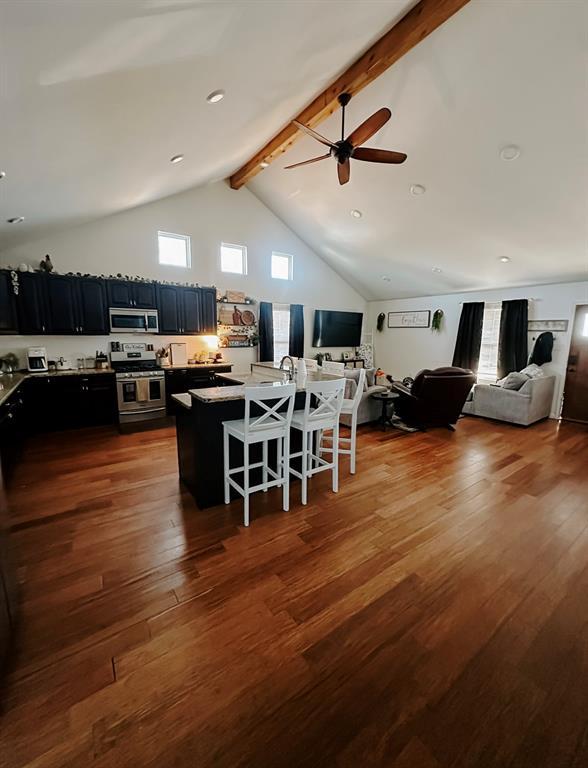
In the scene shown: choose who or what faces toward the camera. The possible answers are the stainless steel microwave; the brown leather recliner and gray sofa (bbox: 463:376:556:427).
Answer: the stainless steel microwave

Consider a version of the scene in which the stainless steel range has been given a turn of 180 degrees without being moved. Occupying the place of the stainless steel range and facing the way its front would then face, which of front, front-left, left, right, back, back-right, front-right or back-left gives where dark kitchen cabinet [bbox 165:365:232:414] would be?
right

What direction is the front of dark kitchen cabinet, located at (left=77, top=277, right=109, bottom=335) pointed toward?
toward the camera

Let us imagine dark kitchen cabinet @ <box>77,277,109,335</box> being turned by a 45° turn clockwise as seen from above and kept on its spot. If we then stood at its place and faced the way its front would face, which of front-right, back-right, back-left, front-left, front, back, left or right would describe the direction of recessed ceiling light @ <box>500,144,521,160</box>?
left

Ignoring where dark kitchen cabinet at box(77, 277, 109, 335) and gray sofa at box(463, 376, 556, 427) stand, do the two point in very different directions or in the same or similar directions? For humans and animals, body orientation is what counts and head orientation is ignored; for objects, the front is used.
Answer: very different directions

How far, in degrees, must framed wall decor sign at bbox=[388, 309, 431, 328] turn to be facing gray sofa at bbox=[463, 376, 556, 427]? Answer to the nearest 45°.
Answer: approximately 90° to its left

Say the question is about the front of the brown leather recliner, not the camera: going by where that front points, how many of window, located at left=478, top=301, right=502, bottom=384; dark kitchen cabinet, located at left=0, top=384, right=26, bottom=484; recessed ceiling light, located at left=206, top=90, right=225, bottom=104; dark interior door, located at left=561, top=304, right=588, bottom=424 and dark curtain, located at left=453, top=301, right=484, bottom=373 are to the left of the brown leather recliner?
2

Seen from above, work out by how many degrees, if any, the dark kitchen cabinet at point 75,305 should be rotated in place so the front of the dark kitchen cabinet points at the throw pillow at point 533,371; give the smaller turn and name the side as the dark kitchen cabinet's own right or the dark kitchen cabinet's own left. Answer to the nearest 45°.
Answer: approximately 45° to the dark kitchen cabinet's own left

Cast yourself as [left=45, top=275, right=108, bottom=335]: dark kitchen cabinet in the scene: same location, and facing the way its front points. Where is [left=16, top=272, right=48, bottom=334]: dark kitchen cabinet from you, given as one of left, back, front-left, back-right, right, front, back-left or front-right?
right

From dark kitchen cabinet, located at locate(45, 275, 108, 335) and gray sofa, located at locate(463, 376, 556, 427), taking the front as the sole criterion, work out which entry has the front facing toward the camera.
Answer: the dark kitchen cabinet

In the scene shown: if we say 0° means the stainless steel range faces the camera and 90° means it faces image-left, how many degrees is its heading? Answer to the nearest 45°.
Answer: approximately 0°

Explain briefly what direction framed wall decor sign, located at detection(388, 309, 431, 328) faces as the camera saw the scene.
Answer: facing the viewer and to the left of the viewer

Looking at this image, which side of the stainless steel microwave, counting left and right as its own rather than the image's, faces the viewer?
front

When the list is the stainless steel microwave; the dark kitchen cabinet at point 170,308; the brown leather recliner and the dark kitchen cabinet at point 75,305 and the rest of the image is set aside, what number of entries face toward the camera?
3
